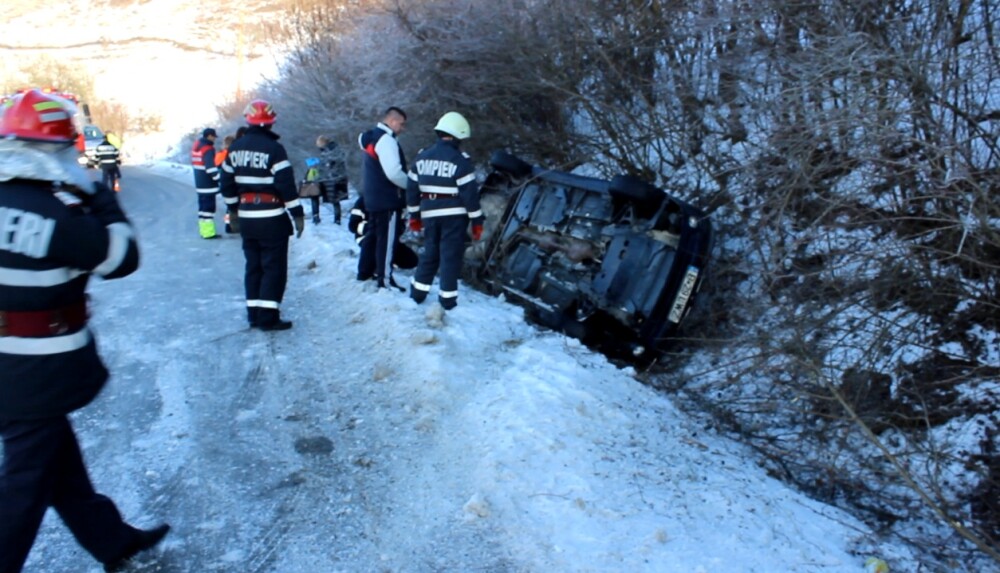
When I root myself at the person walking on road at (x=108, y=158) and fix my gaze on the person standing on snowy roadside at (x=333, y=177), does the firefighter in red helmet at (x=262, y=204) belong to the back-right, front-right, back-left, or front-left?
front-right

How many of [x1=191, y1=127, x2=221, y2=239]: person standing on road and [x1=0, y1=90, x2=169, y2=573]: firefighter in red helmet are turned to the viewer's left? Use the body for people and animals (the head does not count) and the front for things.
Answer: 0

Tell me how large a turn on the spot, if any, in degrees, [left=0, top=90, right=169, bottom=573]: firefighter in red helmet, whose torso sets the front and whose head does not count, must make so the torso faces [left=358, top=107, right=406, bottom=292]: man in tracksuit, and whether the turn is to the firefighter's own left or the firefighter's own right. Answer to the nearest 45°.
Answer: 0° — they already face them

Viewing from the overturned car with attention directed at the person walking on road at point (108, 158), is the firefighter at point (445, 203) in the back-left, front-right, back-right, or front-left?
front-left

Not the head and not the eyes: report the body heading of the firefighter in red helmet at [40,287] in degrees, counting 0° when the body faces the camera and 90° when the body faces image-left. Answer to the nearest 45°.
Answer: approximately 225°

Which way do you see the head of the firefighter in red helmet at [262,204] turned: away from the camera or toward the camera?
away from the camera

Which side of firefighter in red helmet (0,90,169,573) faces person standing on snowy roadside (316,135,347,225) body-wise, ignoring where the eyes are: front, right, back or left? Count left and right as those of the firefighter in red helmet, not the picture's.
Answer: front

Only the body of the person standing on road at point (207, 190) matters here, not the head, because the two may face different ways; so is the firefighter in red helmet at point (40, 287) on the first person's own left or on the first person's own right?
on the first person's own right

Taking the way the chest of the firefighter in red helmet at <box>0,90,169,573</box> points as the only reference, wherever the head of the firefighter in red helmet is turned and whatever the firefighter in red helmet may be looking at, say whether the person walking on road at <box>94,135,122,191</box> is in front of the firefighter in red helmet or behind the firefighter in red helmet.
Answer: in front

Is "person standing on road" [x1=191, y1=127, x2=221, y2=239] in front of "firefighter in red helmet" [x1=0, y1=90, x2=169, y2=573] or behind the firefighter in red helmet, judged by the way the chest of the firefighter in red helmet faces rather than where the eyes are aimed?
in front
